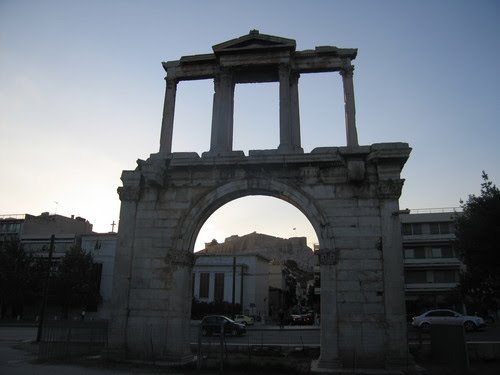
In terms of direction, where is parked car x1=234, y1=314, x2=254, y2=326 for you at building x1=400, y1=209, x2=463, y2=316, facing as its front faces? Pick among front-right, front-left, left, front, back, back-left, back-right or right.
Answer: front-right

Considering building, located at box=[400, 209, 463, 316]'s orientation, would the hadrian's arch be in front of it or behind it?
in front

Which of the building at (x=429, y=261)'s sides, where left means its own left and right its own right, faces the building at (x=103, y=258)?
right

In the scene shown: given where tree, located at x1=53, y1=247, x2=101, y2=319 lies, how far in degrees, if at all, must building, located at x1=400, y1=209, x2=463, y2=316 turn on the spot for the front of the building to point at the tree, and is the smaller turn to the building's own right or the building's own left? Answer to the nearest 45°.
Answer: approximately 45° to the building's own right

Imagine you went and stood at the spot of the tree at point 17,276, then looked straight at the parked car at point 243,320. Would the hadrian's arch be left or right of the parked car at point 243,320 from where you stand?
right

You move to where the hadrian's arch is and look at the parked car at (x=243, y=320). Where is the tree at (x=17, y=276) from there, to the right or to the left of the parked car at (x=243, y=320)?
left

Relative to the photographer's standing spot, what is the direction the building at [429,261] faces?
facing the viewer

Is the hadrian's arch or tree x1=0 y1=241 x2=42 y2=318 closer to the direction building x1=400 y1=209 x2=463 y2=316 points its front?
the hadrian's arch

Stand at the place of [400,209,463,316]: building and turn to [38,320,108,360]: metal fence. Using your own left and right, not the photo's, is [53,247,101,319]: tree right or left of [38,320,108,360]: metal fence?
right

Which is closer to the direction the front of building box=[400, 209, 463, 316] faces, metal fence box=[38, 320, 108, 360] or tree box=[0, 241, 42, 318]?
the metal fence

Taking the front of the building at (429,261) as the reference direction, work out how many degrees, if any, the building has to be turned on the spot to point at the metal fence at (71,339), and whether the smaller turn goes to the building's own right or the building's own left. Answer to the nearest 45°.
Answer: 0° — it already faces it

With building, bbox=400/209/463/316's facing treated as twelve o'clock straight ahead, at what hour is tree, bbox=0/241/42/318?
The tree is roughly at 2 o'clock from the building.
